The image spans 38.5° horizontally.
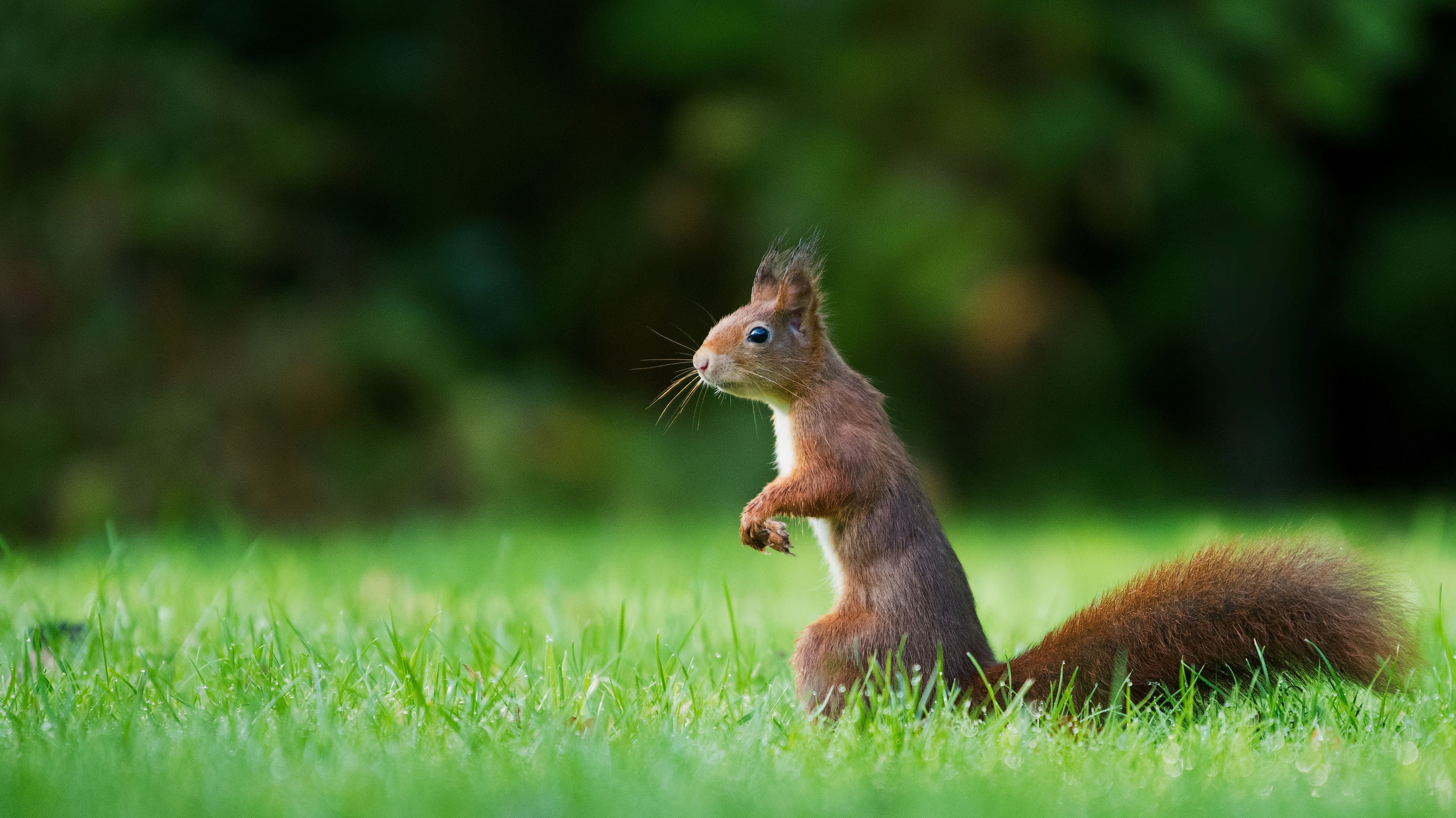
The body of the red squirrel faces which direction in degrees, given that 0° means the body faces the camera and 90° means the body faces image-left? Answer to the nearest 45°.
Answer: approximately 90°
